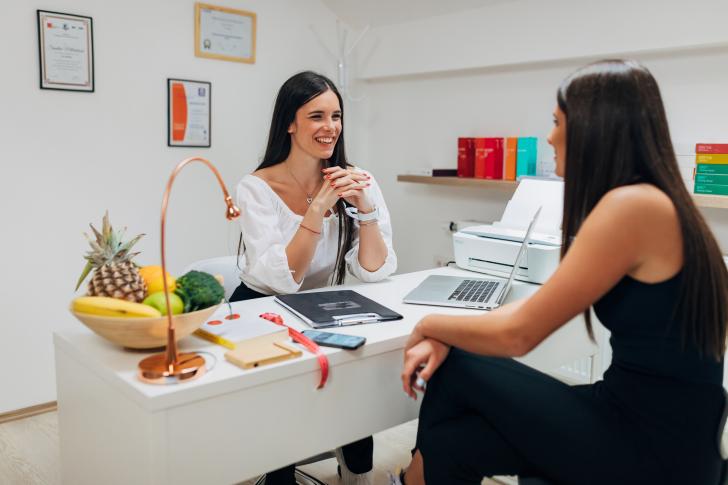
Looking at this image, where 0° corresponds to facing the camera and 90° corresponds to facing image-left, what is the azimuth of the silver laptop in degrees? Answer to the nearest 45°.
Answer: approximately 90°

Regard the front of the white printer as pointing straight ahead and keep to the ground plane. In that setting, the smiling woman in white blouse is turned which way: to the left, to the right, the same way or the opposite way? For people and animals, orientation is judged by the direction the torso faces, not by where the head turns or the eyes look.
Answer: to the left

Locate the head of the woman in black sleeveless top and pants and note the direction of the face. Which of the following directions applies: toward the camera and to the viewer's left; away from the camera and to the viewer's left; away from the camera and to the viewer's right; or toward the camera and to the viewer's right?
away from the camera and to the viewer's left

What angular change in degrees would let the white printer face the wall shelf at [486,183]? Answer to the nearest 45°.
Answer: approximately 135° to its right

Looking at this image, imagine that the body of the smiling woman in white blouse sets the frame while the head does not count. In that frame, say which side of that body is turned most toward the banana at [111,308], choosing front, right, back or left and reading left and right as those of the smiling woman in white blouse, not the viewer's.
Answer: right

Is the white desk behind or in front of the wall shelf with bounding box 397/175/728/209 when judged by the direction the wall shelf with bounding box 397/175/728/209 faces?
in front

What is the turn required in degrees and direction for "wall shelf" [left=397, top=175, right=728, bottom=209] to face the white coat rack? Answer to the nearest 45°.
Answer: approximately 90° to its right

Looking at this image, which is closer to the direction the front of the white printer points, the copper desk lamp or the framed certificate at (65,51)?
the copper desk lamp

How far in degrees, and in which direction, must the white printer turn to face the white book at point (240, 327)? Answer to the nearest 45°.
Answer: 0° — it already faces it

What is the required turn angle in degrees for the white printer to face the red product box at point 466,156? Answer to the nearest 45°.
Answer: approximately 135° to its right

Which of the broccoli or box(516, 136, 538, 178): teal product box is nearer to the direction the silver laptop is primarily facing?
the broccoli

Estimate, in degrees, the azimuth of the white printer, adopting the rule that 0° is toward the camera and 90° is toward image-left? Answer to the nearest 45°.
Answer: approximately 45°
